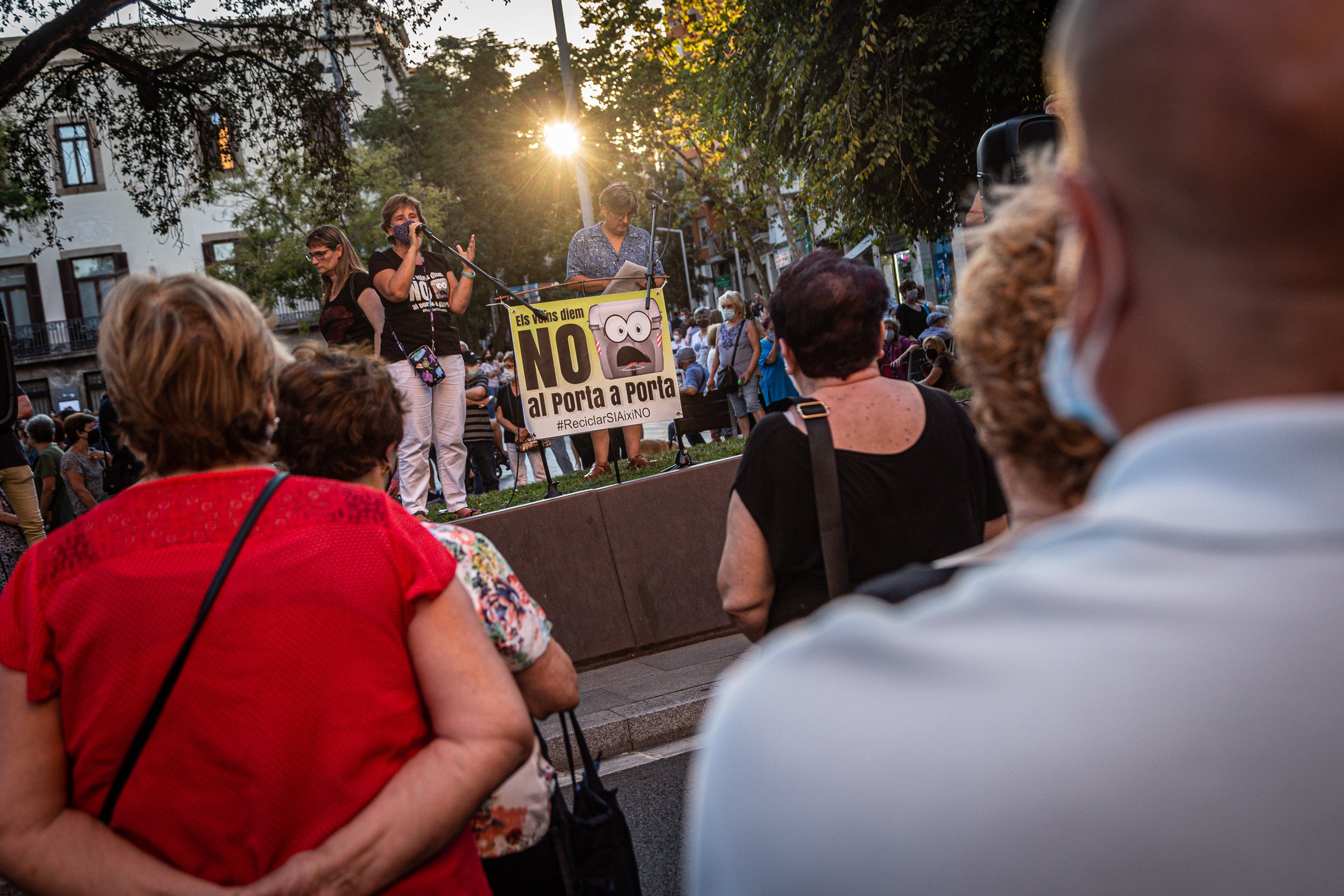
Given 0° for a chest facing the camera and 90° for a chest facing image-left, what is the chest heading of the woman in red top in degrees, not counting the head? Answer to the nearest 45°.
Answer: approximately 180°

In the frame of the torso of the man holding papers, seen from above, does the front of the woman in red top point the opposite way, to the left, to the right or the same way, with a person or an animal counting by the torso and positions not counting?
the opposite way

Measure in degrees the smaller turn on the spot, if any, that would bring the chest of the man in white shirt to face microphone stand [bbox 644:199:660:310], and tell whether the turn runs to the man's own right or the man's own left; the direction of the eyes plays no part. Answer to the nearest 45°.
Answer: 0° — they already face it

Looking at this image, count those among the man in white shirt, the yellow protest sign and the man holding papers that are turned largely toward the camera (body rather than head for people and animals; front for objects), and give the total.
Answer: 2

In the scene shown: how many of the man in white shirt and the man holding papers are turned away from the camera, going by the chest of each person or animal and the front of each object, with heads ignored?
1

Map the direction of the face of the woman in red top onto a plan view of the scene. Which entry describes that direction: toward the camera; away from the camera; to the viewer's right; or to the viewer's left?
away from the camera

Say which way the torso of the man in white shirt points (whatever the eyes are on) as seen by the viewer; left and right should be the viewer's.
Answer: facing away from the viewer

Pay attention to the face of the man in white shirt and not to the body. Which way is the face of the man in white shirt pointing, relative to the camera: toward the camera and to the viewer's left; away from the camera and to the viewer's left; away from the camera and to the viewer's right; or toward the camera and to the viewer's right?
away from the camera and to the viewer's left

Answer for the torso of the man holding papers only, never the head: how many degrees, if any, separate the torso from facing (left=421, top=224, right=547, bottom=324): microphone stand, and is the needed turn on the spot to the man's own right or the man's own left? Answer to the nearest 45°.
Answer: approximately 45° to the man's own right
